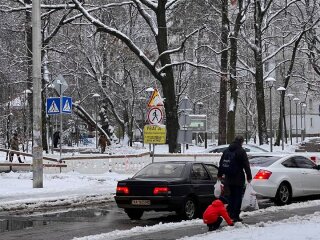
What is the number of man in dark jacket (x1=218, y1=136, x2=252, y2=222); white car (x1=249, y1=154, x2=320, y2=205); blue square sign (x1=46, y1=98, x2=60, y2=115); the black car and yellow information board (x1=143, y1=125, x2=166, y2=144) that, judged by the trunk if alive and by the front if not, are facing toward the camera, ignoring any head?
2

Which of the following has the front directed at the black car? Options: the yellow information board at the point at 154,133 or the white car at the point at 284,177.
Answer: the yellow information board

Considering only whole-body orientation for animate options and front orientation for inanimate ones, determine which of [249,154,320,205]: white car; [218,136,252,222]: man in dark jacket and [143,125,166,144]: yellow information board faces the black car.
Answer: the yellow information board

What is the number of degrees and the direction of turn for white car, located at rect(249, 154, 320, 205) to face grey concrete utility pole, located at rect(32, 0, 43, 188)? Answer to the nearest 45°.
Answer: approximately 135° to its left

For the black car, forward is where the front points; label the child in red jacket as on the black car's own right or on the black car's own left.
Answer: on the black car's own right

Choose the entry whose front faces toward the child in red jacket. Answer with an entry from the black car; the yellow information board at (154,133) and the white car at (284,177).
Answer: the yellow information board

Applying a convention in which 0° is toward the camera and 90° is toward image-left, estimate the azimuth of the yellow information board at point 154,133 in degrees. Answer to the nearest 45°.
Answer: approximately 0°

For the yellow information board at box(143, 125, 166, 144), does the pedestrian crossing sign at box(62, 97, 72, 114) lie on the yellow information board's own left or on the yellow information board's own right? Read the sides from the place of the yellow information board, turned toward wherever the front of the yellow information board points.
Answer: on the yellow information board's own right

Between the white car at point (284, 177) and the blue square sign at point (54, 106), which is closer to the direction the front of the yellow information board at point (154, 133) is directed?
the white car

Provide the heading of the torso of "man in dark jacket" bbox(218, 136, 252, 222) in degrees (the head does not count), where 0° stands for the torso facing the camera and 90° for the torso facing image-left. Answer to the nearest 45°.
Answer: approximately 225°

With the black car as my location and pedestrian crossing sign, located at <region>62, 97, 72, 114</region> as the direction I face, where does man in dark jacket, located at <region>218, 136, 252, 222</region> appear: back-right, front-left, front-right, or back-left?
back-right

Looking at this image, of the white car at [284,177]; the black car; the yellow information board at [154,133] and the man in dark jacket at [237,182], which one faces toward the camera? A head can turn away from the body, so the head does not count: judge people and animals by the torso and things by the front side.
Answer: the yellow information board

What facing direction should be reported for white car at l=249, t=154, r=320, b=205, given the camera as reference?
facing away from the viewer and to the right of the viewer

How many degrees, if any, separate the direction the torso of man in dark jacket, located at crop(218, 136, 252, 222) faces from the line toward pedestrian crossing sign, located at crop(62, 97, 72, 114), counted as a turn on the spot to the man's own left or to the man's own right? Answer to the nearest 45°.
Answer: approximately 90° to the man's own left

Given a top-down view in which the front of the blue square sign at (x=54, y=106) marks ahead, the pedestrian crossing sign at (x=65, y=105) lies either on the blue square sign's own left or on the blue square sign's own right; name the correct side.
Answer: on the blue square sign's own left
